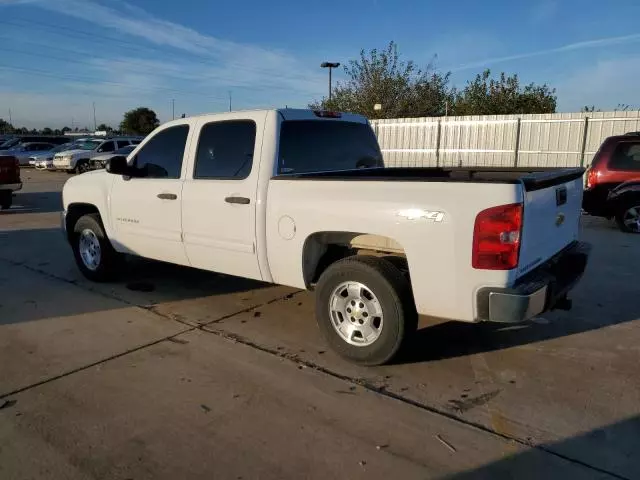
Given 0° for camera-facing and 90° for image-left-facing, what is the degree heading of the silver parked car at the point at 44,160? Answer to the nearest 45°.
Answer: approximately 45°

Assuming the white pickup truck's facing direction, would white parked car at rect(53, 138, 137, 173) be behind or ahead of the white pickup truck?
ahead

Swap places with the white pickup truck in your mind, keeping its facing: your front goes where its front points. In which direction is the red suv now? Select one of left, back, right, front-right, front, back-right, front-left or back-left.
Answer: right

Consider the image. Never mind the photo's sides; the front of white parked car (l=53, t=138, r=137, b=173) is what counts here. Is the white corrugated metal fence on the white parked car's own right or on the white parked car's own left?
on the white parked car's own left

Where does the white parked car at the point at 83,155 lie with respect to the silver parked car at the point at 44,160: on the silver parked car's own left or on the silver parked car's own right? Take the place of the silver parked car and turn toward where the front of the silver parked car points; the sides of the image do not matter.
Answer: on the silver parked car's own left

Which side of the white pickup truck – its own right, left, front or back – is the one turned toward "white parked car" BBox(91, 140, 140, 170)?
front

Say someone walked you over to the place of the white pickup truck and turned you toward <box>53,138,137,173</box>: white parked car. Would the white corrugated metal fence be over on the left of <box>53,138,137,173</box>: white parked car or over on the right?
right

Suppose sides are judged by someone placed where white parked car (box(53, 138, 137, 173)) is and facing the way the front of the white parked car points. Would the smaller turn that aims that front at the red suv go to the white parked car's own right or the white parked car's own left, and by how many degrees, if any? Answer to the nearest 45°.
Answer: approximately 90° to the white parked car's own left

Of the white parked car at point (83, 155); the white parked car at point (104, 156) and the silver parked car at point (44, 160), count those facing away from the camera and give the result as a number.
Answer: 0

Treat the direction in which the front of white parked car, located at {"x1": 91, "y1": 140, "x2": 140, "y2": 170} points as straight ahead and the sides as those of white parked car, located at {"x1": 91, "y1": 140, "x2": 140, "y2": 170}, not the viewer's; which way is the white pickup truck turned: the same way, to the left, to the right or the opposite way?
to the right

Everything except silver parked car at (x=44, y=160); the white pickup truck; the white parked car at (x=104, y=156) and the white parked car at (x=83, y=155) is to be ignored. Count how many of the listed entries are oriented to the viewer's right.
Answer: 0

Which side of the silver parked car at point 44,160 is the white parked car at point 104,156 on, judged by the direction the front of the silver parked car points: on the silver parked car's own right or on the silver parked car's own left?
on the silver parked car's own left

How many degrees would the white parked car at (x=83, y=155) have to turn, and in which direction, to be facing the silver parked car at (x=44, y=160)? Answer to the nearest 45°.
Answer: approximately 90° to its right

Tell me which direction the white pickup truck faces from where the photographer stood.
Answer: facing away from the viewer and to the left of the viewer

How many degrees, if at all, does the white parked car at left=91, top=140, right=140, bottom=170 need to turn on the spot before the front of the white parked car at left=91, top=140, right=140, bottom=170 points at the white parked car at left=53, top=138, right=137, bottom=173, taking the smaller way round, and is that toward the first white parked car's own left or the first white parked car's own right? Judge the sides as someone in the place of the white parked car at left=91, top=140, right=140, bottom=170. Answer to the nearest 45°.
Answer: approximately 90° to the first white parked car's own right

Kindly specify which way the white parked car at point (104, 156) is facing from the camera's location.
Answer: facing the viewer and to the left of the viewer
